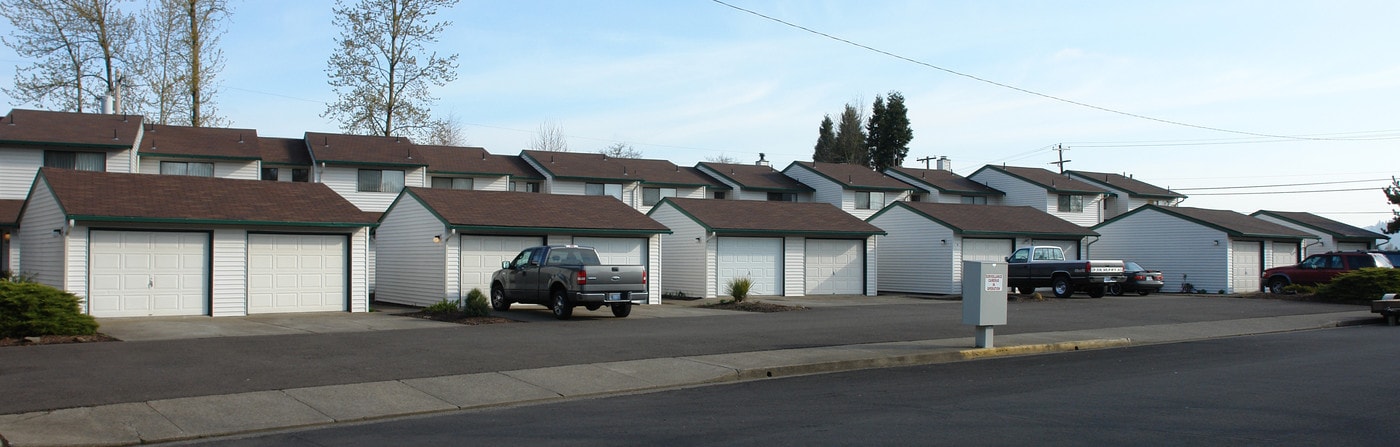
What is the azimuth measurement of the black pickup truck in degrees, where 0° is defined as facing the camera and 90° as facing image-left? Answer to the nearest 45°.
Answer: approximately 135°

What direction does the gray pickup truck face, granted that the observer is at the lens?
facing away from the viewer and to the left of the viewer

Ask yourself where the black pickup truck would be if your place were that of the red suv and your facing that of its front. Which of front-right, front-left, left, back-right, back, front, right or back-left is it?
front-left

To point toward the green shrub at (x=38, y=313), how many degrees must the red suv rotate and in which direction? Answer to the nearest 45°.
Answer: approximately 45° to its left

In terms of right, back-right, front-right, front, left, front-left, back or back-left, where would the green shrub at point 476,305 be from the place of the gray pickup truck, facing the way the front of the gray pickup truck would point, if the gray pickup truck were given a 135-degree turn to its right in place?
back

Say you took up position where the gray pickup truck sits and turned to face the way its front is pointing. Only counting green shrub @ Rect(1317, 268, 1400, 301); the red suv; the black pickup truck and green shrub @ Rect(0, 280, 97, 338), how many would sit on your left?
1

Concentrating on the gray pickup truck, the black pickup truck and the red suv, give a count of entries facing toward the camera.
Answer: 0

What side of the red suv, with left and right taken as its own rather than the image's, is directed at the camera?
left

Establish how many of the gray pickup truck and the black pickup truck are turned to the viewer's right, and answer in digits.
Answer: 0
